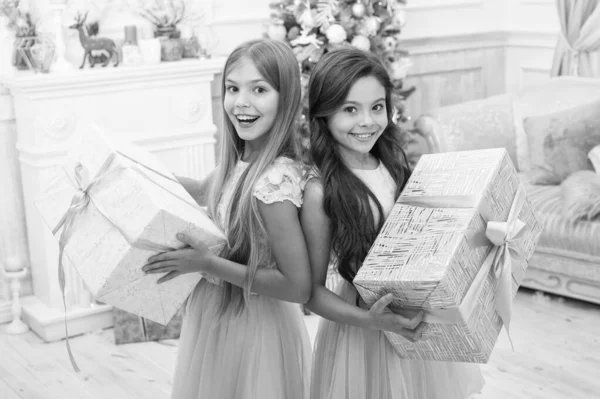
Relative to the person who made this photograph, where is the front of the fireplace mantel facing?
facing the viewer and to the right of the viewer

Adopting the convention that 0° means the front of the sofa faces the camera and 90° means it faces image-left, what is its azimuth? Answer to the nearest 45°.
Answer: approximately 45°

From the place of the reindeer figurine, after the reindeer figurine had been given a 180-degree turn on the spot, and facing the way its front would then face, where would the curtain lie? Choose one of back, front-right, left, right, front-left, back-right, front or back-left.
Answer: front

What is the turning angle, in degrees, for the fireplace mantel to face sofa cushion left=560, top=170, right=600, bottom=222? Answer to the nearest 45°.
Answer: approximately 45° to its left

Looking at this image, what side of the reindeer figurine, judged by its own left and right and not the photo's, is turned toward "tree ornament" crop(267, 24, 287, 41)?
back

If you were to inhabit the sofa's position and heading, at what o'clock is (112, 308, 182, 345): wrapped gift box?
The wrapped gift box is roughly at 12 o'clock from the sofa.

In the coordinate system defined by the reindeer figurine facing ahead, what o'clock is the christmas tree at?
The christmas tree is roughly at 6 o'clock from the reindeer figurine.

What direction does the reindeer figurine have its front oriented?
to the viewer's left

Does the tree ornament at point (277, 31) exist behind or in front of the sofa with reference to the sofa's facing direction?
in front

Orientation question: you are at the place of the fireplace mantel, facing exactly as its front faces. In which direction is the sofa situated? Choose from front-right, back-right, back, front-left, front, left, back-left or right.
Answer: front-left

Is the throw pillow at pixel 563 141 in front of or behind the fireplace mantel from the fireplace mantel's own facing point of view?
in front
